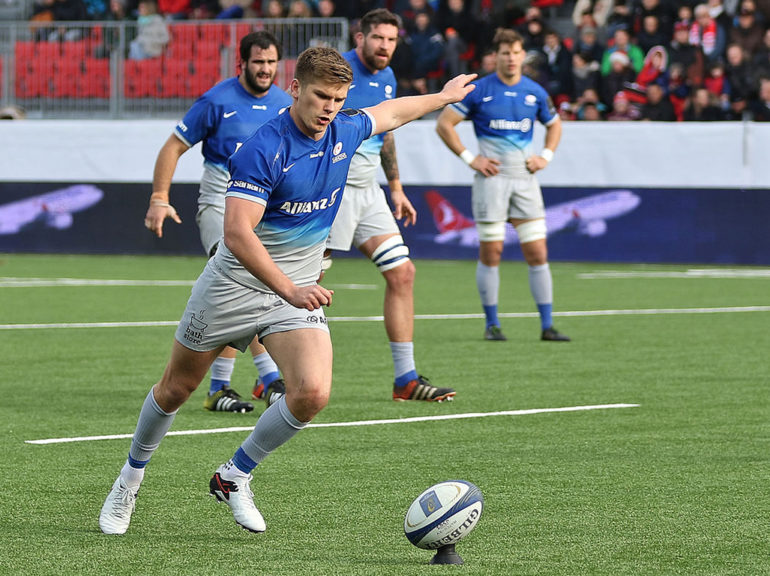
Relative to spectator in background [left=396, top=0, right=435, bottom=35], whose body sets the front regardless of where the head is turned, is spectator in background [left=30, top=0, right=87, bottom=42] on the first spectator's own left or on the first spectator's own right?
on the first spectator's own right

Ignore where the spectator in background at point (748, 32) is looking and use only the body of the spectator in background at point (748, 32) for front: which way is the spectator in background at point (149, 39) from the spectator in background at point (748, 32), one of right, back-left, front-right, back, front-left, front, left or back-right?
right

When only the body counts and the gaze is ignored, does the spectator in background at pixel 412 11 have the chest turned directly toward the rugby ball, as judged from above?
yes

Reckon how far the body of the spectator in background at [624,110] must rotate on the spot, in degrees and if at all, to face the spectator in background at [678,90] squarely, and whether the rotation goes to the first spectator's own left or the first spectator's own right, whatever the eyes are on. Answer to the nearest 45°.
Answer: approximately 90° to the first spectator's own left

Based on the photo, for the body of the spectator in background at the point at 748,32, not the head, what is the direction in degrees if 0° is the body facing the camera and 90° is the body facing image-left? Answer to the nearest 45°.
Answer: approximately 0°
